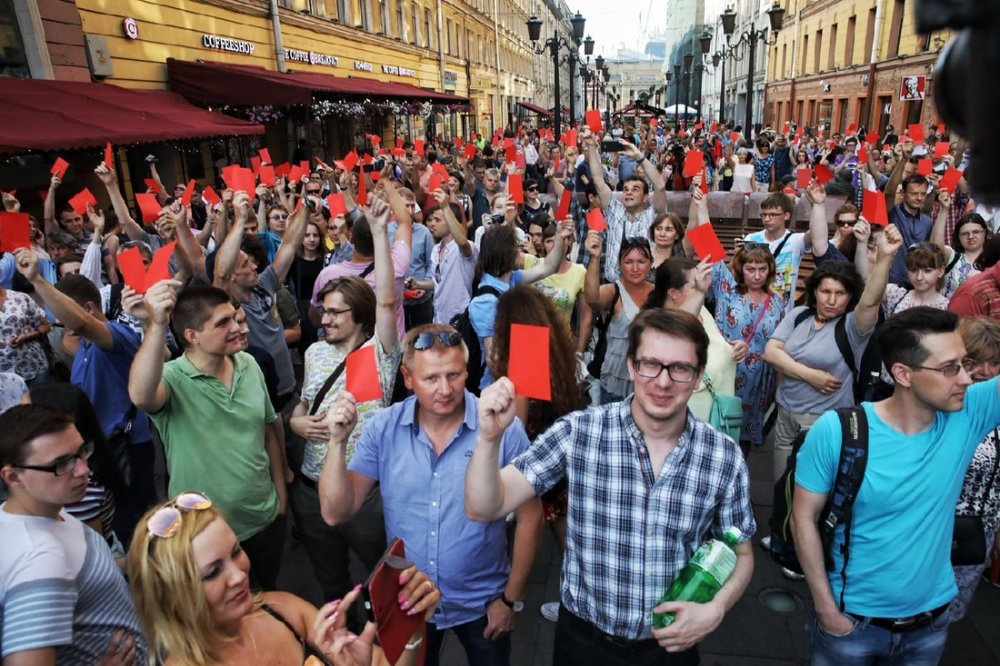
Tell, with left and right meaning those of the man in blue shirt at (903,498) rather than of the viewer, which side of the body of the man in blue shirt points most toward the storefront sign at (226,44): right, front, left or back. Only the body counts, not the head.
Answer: back

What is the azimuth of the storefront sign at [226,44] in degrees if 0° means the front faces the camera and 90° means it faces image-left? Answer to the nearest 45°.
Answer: approximately 315°

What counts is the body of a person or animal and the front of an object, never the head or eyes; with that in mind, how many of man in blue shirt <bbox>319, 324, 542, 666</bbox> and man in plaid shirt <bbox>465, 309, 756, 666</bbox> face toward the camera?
2

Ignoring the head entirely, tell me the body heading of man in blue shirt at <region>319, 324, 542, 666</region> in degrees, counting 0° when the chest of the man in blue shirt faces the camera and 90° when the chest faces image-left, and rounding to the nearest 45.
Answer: approximately 0°

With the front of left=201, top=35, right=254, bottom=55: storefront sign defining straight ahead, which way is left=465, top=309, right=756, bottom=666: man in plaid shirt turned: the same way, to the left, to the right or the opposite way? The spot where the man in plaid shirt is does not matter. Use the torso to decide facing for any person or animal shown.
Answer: to the right

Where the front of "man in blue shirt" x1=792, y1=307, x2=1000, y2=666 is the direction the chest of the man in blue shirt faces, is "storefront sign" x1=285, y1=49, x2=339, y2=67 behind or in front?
behind

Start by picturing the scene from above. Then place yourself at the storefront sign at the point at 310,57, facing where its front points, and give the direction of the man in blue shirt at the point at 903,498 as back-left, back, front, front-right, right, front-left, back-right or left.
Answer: front-right

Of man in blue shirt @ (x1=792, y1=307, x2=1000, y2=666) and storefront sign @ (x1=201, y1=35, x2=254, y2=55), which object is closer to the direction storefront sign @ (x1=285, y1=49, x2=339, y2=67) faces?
the man in blue shirt

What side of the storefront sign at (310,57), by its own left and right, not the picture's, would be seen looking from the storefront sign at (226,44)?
right

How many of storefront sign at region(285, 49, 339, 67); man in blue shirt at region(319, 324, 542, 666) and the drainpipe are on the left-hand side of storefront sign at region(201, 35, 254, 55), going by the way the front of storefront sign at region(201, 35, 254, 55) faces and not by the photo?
2
